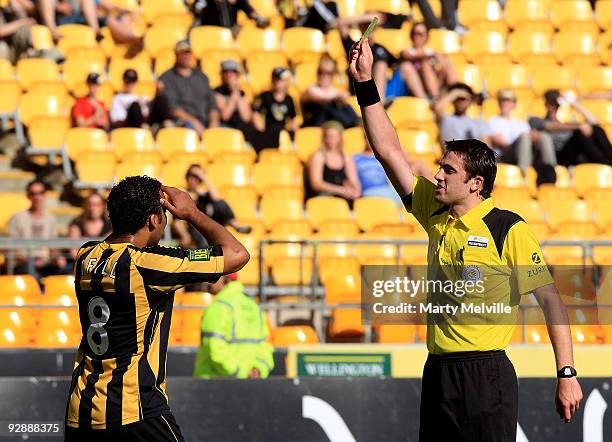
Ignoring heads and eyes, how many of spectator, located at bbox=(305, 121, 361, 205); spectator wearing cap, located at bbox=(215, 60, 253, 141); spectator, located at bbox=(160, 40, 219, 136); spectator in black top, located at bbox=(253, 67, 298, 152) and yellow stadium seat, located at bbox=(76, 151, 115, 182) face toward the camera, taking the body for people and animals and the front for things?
5

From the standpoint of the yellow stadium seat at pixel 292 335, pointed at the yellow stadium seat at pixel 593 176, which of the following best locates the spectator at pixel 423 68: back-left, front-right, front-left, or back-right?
front-left

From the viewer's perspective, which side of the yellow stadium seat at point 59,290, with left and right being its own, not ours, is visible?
front

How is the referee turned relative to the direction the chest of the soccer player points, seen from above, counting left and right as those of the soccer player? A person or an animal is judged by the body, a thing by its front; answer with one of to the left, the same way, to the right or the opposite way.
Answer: the opposite way

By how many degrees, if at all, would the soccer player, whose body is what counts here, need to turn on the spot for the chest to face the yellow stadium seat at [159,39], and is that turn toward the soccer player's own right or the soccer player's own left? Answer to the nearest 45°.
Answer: approximately 45° to the soccer player's own left

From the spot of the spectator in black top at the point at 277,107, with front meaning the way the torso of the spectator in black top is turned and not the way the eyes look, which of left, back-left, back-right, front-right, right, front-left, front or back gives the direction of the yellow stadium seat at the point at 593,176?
left

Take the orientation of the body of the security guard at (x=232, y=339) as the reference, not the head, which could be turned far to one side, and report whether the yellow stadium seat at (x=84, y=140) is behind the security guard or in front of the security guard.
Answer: in front

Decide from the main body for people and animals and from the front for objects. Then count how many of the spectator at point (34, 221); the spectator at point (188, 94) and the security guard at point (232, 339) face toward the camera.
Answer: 2

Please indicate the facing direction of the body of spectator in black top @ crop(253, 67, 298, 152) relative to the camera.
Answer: toward the camera

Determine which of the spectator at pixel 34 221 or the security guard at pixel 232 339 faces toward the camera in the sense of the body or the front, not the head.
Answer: the spectator at pixel 34 221

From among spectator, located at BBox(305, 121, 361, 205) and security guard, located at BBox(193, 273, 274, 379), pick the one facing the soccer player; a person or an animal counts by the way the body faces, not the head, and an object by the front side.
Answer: spectator, located at BBox(305, 121, 361, 205)

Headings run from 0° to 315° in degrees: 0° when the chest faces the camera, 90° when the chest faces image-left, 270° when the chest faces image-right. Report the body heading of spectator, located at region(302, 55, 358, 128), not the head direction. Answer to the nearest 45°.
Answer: approximately 0°

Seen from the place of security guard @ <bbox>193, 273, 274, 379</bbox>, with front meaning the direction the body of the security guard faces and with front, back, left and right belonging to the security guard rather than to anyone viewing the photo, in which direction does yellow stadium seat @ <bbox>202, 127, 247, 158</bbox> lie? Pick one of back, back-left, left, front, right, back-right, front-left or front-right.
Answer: front-right

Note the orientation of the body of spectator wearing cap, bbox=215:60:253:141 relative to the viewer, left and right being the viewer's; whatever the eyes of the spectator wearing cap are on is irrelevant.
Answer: facing the viewer
